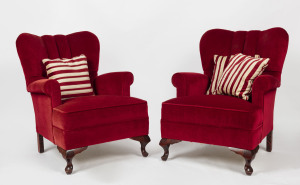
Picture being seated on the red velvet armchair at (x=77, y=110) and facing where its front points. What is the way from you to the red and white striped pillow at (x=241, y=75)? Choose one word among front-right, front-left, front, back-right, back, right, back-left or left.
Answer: front-left

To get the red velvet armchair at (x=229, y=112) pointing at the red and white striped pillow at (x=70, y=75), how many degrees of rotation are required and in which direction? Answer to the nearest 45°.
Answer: approximately 45° to its right

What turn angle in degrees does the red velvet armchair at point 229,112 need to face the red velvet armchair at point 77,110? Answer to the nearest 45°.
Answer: approximately 45° to its right

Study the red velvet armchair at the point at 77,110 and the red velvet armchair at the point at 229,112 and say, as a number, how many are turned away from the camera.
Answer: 0

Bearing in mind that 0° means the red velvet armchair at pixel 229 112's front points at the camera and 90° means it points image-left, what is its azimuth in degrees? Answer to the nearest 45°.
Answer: approximately 45°

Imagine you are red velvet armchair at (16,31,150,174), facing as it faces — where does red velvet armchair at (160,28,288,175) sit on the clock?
red velvet armchair at (160,28,288,175) is roughly at 11 o'clock from red velvet armchair at (16,31,150,174).

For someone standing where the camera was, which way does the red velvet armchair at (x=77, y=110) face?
facing the viewer and to the right of the viewer
